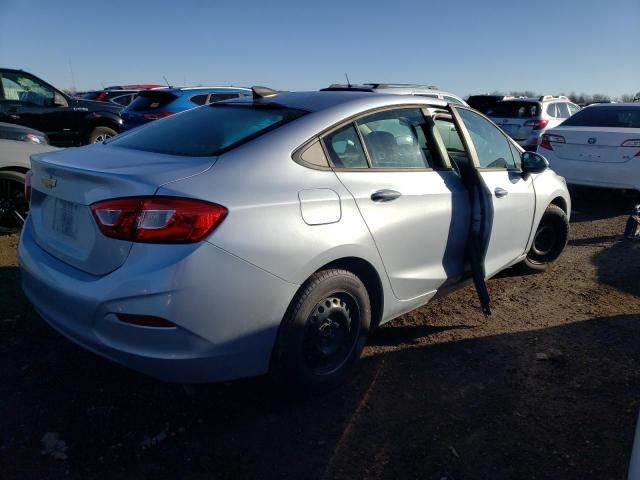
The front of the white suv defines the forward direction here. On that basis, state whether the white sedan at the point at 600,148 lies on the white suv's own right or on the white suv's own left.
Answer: on the white suv's own right

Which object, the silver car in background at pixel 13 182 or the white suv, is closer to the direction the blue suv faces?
the white suv

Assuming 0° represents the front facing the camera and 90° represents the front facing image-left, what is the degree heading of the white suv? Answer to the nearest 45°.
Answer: approximately 225°

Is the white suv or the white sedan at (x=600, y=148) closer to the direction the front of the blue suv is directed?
the white suv

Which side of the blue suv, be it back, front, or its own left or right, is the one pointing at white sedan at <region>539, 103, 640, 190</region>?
right

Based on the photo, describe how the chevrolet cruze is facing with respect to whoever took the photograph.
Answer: facing away from the viewer and to the right of the viewer

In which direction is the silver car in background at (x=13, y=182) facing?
to the viewer's right

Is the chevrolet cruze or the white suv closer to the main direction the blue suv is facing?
the white suv

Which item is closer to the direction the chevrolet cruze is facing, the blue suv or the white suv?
the white suv
